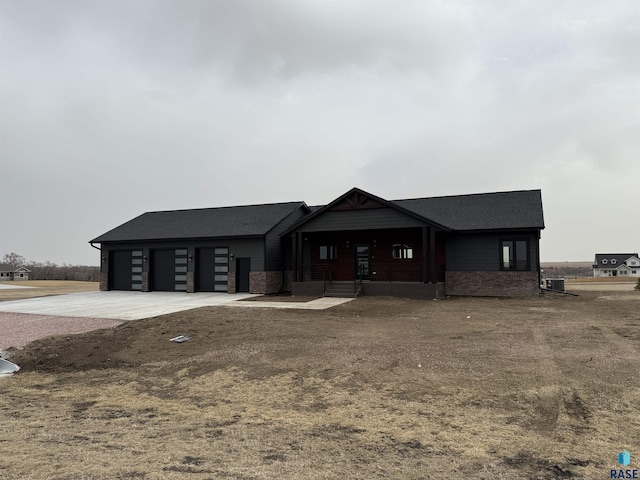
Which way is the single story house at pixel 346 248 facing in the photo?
toward the camera
